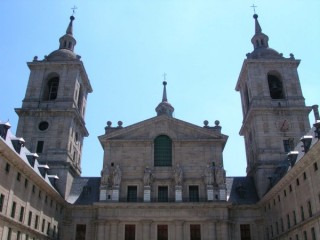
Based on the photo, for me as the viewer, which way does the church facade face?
facing the viewer
